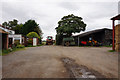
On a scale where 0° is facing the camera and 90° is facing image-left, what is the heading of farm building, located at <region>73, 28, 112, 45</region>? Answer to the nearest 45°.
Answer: approximately 45°

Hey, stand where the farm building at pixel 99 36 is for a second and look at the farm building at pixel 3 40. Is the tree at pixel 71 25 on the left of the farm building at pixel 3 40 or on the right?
right

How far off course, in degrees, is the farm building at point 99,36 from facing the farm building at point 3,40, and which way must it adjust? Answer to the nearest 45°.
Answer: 0° — it already faces it
